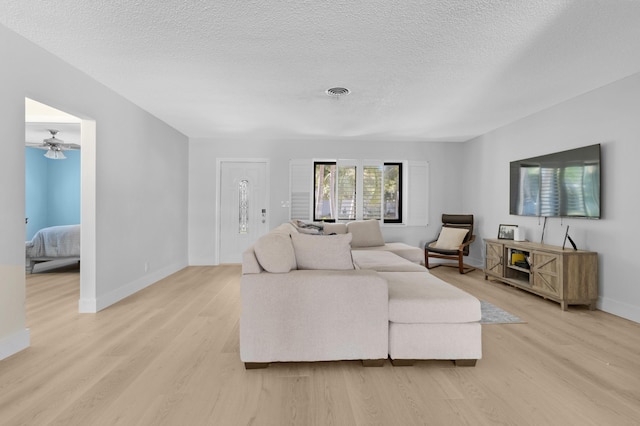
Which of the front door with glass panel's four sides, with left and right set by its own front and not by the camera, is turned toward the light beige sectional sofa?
front

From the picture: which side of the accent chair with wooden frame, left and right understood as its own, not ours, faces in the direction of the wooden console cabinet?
left

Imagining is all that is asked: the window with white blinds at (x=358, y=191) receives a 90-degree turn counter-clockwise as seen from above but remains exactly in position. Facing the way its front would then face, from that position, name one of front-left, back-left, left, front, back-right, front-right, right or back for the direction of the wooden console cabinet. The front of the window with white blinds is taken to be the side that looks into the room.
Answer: front-right

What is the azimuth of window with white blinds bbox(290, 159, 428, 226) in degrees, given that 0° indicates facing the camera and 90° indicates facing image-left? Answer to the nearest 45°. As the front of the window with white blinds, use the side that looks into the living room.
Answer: approximately 0°

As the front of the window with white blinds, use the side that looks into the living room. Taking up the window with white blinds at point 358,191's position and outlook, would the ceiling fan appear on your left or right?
on your right

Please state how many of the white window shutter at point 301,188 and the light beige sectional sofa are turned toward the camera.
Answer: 1

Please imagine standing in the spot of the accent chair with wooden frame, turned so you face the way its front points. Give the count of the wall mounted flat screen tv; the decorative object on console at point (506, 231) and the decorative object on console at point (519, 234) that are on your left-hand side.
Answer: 3

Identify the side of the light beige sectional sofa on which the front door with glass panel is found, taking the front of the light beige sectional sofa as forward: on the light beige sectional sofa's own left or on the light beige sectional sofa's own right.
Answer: on the light beige sectional sofa's own left

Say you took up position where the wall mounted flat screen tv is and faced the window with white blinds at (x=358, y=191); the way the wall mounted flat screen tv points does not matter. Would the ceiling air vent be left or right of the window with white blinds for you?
left
